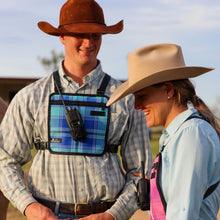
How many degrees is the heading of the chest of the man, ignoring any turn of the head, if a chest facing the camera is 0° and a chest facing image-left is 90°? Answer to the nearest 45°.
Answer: approximately 0°

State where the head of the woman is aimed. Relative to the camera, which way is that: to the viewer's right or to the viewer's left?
to the viewer's left

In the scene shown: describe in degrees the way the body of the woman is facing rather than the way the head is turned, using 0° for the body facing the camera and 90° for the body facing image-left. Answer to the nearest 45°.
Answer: approximately 90°

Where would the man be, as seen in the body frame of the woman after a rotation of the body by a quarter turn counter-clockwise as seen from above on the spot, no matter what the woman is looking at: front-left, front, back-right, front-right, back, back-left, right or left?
back-right
